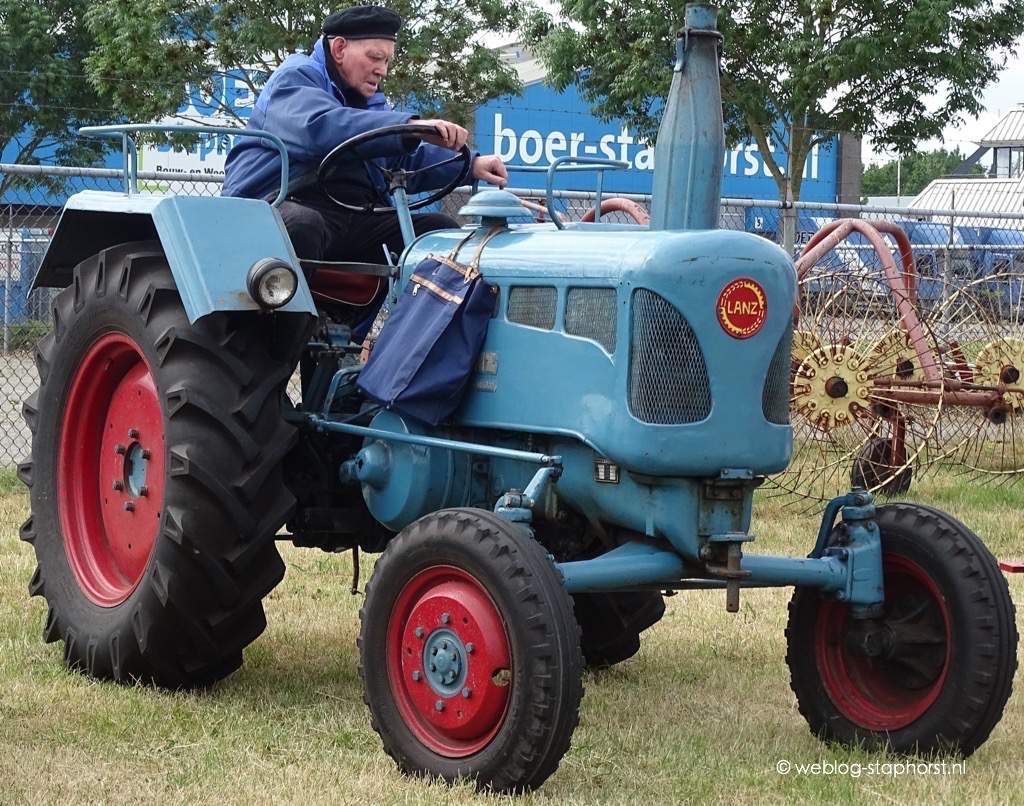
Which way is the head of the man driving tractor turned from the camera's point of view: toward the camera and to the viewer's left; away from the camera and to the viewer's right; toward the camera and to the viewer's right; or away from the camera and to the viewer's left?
toward the camera and to the viewer's right

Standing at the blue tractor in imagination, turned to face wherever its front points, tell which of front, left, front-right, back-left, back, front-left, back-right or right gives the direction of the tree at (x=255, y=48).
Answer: back-left

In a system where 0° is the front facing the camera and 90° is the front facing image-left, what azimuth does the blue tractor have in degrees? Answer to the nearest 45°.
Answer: approximately 315°

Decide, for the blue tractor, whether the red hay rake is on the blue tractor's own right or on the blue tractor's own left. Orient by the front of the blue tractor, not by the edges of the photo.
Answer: on the blue tractor's own left

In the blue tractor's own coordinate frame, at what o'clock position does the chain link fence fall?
The chain link fence is roughly at 7 o'clock from the blue tractor.

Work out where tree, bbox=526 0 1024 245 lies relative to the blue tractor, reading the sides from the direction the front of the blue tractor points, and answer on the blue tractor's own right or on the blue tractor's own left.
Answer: on the blue tractor's own left
